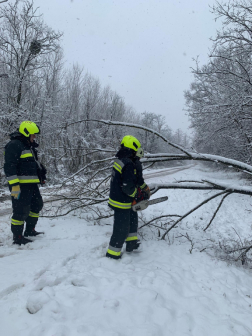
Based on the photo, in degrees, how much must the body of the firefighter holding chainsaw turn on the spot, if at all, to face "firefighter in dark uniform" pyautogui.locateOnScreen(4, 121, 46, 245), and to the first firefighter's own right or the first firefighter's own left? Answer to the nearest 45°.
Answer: approximately 180°

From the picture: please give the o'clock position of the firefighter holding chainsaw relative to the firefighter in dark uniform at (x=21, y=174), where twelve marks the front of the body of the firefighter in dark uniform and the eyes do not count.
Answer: The firefighter holding chainsaw is roughly at 1 o'clock from the firefighter in dark uniform.

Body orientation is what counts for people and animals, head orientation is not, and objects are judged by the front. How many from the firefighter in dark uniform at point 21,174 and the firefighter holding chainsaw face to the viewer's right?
2

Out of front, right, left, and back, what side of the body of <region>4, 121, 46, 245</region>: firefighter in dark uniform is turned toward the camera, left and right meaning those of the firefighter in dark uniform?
right

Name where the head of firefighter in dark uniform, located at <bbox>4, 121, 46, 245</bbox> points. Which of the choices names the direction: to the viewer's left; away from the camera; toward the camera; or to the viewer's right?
to the viewer's right

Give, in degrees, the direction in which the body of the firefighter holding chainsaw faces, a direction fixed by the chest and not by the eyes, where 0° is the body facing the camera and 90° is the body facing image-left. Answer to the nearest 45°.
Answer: approximately 270°
